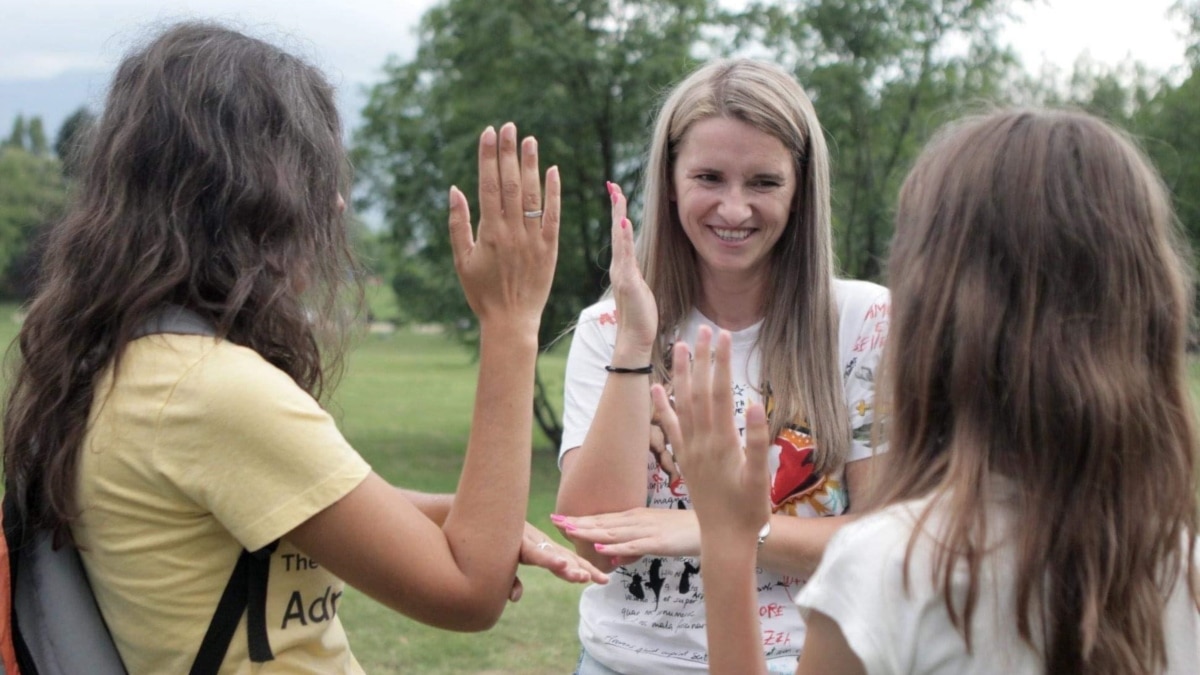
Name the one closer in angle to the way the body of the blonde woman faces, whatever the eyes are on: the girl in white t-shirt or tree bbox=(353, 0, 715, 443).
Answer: the girl in white t-shirt

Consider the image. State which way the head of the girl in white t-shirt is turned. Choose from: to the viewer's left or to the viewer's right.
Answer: to the viewer's left

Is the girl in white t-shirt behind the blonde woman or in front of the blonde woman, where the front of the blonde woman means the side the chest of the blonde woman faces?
in front

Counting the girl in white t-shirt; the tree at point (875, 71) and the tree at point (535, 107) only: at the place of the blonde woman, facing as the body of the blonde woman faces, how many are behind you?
2

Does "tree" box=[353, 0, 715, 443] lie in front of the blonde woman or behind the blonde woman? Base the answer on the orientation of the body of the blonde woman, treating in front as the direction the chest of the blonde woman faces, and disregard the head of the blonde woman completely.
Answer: behind

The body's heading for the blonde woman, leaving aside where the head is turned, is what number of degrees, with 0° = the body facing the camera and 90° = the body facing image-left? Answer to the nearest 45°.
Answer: approximately 0°

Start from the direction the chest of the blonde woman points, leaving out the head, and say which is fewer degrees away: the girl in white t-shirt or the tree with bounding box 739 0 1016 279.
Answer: the girl in white t-shirt

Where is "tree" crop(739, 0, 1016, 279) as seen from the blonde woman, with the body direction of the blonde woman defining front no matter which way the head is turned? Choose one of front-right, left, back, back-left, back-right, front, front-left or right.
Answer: back
